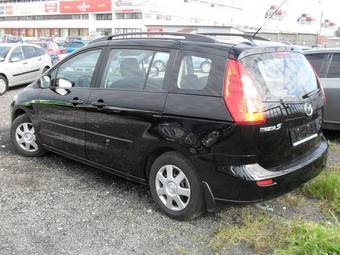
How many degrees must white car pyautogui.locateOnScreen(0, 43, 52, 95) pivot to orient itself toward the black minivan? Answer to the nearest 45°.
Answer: approximately 45° to its left

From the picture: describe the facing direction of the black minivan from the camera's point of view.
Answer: facing away from the viewer and to the left of the viewer

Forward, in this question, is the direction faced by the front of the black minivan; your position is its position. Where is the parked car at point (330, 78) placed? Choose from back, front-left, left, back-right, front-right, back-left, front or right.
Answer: right

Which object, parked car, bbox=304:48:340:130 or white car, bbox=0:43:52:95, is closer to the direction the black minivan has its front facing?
the white car

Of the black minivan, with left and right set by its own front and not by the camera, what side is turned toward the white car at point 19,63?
front

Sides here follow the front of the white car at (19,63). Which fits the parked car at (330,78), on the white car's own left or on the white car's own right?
on the white car's own left

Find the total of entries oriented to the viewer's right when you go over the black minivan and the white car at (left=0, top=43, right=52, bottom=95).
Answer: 0
